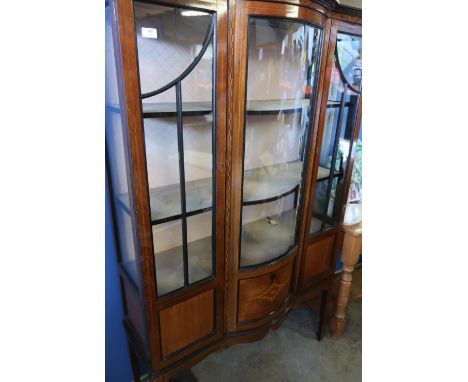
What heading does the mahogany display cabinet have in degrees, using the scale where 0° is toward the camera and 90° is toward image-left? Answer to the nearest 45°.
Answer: approximately 315°
